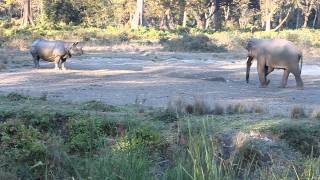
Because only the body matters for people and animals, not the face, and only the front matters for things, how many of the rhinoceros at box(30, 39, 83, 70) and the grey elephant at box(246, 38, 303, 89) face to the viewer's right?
1

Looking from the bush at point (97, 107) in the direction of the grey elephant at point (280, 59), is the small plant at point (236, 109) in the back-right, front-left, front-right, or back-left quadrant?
front-right

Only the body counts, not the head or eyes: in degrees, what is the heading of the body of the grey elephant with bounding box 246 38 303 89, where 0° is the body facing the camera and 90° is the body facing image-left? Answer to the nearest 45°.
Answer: approximately 90°

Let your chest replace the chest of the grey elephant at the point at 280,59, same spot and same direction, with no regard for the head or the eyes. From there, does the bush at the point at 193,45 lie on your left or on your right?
on your right

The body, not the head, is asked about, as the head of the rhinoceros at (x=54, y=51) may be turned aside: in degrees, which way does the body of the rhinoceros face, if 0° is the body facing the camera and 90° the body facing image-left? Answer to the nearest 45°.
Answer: approximately 270°

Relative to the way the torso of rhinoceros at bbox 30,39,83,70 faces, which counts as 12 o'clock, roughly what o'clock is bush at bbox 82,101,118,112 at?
The bush is roughly at 3 o'clock from the rhinoceros.

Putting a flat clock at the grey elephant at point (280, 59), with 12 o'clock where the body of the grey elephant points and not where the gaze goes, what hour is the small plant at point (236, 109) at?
The small plant is roughly at 9 o'clock from the grey elephant.

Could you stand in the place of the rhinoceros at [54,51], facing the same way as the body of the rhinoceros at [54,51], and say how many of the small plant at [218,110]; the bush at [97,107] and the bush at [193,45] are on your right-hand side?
2

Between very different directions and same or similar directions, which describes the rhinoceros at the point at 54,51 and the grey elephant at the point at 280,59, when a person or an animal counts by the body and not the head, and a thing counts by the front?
very different directions
